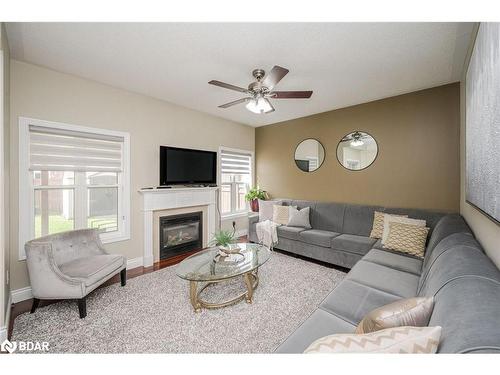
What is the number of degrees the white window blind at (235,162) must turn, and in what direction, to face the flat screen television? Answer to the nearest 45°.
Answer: approximately 90° to its right

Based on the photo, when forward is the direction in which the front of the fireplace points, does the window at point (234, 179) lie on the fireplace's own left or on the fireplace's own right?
on the fireplace's own left

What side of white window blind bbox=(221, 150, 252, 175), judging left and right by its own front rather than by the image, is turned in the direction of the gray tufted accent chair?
right

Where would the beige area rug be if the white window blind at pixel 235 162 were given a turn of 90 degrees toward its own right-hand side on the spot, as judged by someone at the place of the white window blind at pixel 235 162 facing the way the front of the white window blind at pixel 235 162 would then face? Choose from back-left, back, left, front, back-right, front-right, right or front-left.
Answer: front-left

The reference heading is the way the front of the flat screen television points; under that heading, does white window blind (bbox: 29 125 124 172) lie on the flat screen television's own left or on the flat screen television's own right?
on the flat screen television's own right

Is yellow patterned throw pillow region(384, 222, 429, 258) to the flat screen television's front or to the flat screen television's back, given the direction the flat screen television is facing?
to the front

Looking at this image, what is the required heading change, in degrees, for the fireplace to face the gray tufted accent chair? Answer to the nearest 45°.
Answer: approximately 90° to its right

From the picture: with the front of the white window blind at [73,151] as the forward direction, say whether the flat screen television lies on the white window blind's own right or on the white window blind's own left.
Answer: on the white window blind's own left

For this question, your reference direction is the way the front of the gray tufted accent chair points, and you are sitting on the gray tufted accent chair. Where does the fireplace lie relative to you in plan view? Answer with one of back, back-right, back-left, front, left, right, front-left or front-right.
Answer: left
